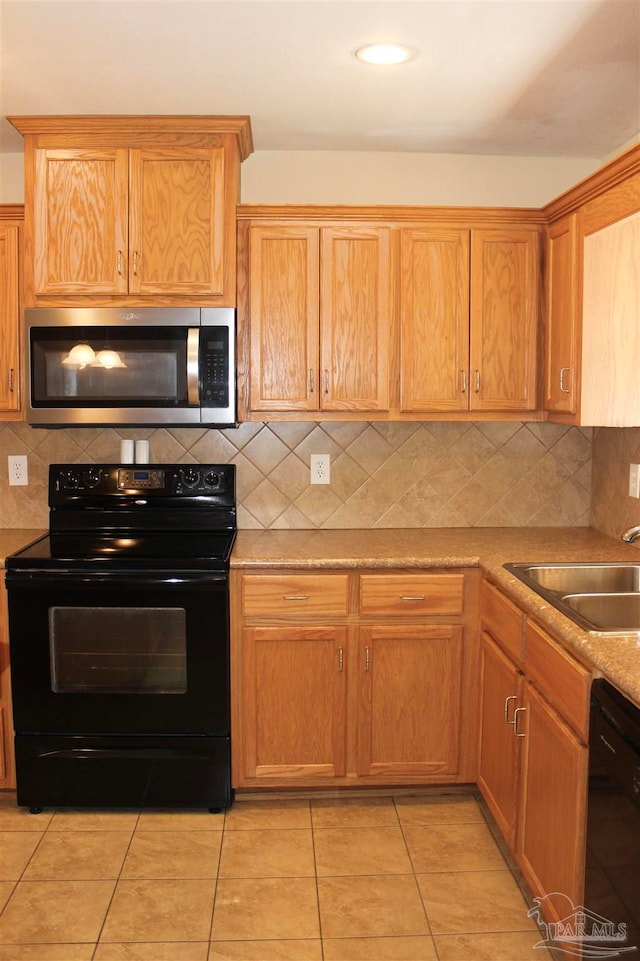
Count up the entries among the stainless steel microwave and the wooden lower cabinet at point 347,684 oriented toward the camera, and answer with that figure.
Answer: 2

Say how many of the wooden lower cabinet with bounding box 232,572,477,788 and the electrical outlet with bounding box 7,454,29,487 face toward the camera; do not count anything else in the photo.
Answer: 2

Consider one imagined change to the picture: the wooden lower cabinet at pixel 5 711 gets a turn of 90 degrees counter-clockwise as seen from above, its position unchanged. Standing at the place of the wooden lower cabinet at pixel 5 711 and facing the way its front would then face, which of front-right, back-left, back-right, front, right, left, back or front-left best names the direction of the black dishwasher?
front-right

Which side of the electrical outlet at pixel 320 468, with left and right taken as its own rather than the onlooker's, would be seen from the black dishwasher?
front

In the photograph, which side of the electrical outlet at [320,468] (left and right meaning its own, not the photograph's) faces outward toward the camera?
front

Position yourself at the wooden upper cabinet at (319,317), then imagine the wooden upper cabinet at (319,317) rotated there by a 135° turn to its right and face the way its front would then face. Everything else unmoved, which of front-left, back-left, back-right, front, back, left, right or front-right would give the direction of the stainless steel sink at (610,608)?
back

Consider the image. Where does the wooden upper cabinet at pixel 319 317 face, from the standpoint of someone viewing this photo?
facing the viewer

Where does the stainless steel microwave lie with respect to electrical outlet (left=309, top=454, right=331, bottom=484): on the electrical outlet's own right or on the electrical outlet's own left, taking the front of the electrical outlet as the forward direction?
on the electrical outlet's own right

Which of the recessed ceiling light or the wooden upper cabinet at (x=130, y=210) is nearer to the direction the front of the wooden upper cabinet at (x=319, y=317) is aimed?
the recessed ceiling light

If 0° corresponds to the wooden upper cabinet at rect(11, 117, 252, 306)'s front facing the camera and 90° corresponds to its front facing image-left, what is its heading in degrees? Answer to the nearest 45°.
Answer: approximately 0°

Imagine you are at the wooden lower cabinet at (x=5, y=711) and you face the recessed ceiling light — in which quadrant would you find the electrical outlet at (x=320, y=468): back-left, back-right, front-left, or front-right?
front-left

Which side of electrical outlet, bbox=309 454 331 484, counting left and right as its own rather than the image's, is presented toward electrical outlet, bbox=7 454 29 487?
right

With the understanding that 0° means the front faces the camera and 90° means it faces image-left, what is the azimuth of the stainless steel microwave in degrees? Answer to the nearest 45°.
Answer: approximately 0°
